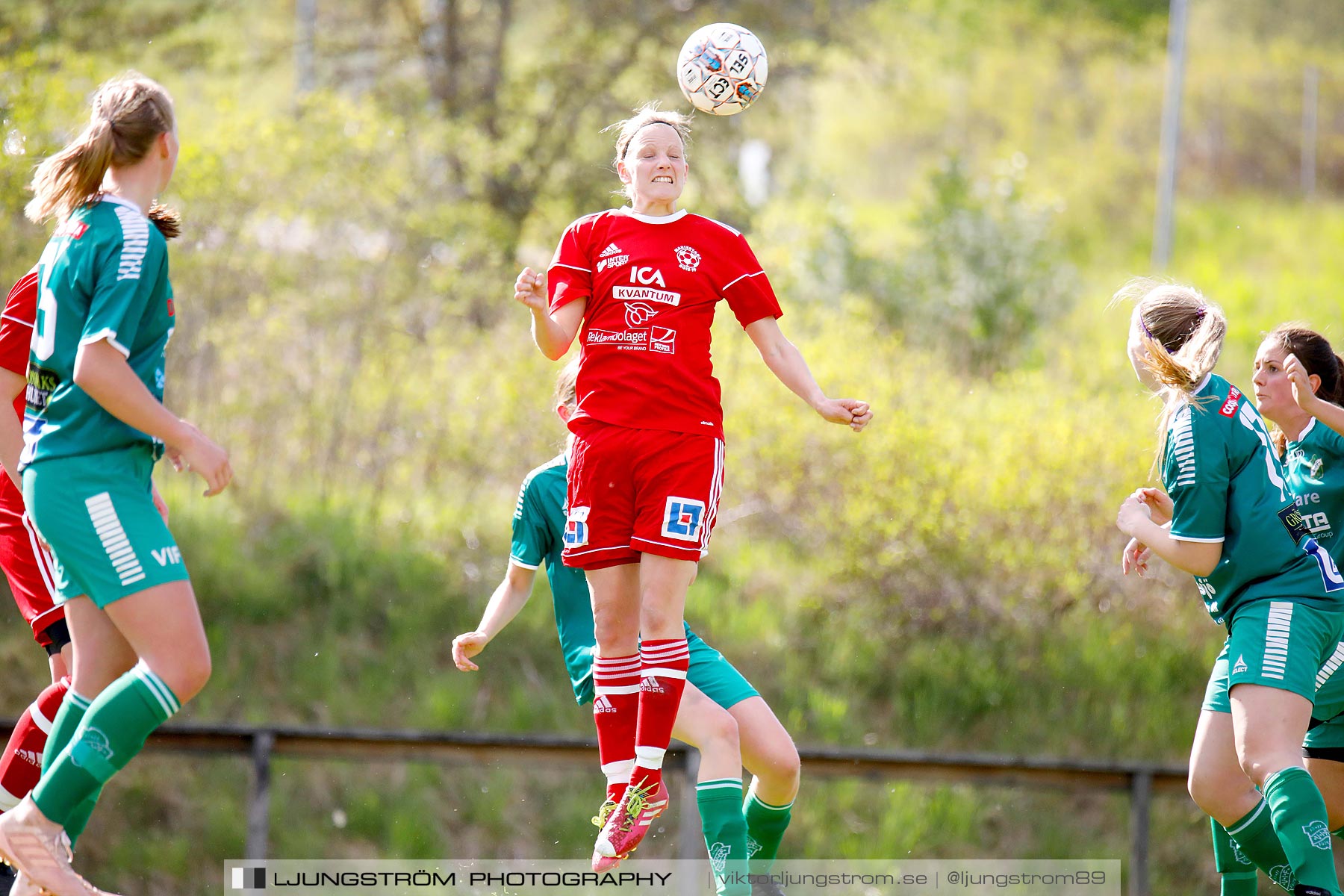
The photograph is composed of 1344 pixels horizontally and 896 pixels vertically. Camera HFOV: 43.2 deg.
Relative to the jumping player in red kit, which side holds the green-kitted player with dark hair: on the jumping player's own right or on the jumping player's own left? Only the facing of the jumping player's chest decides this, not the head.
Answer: on the jumping player's own left

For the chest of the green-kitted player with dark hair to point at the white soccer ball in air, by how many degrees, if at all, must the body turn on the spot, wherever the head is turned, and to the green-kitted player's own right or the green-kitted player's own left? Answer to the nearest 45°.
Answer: approximately 45° to the green-kitted player's own right

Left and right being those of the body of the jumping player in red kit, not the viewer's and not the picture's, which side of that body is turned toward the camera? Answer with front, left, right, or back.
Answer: front

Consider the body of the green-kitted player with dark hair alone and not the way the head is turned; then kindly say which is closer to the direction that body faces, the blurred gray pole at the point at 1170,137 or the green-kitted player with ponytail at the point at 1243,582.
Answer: the green-kitted player with ponytail

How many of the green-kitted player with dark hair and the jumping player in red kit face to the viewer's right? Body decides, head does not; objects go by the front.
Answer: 0

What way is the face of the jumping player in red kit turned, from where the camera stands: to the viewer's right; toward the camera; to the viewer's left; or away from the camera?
toward the camera

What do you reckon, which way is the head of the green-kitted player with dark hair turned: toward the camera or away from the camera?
toward the camera

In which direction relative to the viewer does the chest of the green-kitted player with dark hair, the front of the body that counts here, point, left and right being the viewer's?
facing the viewer and to the left of the viewer

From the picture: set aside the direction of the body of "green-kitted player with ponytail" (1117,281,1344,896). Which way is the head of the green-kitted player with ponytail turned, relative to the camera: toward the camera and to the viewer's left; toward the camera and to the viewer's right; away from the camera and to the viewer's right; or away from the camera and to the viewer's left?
away from the camera and to the viewer's left

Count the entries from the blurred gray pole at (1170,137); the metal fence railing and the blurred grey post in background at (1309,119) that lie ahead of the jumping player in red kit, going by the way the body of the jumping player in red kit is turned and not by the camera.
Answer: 0

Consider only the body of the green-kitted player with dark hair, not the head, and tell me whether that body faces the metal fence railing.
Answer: no

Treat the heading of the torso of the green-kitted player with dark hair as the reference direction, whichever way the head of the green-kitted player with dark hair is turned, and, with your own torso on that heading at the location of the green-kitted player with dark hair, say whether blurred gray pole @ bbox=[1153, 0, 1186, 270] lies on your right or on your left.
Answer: on your right

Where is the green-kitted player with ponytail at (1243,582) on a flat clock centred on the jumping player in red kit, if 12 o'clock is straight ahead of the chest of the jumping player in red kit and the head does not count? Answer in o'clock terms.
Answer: The green-kitted player with ponytail is roughly at 9 o'clock from the jumping player in red kit.
